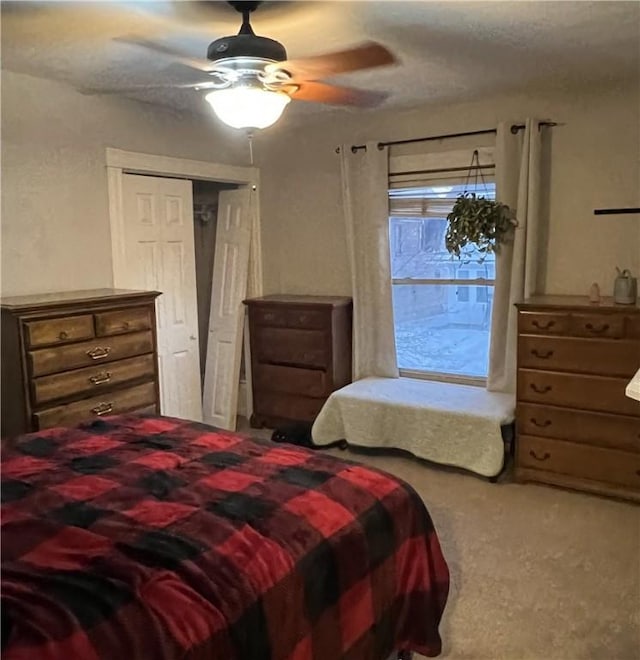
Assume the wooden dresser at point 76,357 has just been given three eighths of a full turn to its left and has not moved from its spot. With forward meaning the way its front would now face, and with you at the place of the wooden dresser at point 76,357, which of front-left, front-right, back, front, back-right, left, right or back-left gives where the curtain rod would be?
right

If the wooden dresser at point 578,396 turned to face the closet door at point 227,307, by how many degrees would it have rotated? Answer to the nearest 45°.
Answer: approximately 45° to its right

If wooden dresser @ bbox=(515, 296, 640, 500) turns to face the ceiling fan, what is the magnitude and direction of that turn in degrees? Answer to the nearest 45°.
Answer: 0° — it already faces it

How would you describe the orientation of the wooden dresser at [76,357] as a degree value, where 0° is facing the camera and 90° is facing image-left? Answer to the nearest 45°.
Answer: approximately 315°

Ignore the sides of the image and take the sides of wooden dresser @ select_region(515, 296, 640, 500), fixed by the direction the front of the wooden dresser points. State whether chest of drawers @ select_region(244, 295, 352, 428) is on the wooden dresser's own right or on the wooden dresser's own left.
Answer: on the wooden dresser's own right

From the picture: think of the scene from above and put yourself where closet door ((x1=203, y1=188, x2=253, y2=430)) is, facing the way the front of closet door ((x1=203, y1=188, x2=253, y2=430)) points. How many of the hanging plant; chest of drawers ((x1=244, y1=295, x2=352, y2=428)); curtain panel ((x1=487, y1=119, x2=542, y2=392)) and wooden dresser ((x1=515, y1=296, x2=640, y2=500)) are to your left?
4

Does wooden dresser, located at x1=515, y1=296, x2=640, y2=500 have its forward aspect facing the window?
no

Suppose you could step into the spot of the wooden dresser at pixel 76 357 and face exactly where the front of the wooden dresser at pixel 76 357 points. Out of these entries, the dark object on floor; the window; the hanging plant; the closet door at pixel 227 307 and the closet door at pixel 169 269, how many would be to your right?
0

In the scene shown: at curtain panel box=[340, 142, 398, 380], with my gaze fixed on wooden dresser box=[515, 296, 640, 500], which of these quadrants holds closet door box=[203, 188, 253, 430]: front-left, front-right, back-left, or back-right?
back-right

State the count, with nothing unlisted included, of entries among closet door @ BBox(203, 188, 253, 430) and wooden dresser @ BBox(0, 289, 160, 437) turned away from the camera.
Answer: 0

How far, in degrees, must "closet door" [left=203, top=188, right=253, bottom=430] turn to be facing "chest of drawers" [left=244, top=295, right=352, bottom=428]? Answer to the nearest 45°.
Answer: approximately 90° to its left

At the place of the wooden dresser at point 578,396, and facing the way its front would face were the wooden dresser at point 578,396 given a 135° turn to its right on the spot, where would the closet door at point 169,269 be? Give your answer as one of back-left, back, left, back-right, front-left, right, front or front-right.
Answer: left

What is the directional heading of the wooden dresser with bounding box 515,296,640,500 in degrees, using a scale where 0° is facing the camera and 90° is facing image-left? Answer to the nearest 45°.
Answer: approximately 45°

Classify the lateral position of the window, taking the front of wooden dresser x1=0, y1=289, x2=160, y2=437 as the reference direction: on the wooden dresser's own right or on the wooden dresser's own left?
on the wooden dresser's own left
